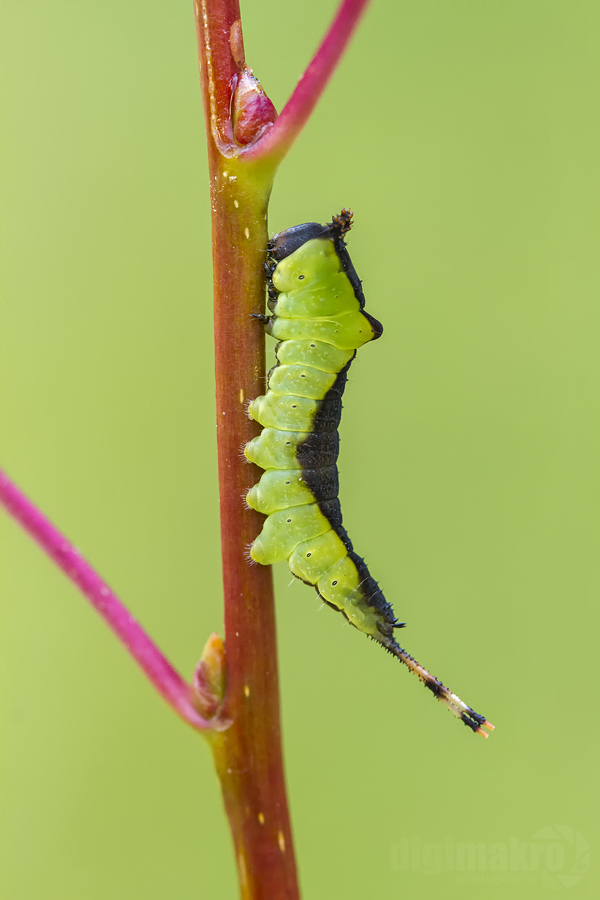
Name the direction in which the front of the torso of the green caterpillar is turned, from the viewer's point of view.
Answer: to the viewer's left
